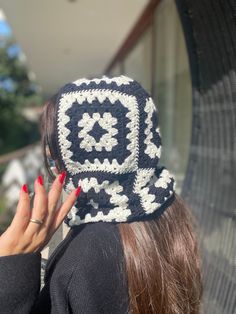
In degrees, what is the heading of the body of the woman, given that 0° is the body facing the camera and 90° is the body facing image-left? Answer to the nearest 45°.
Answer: approximately 135°

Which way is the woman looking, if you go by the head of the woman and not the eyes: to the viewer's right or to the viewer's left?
to the viewer's left
